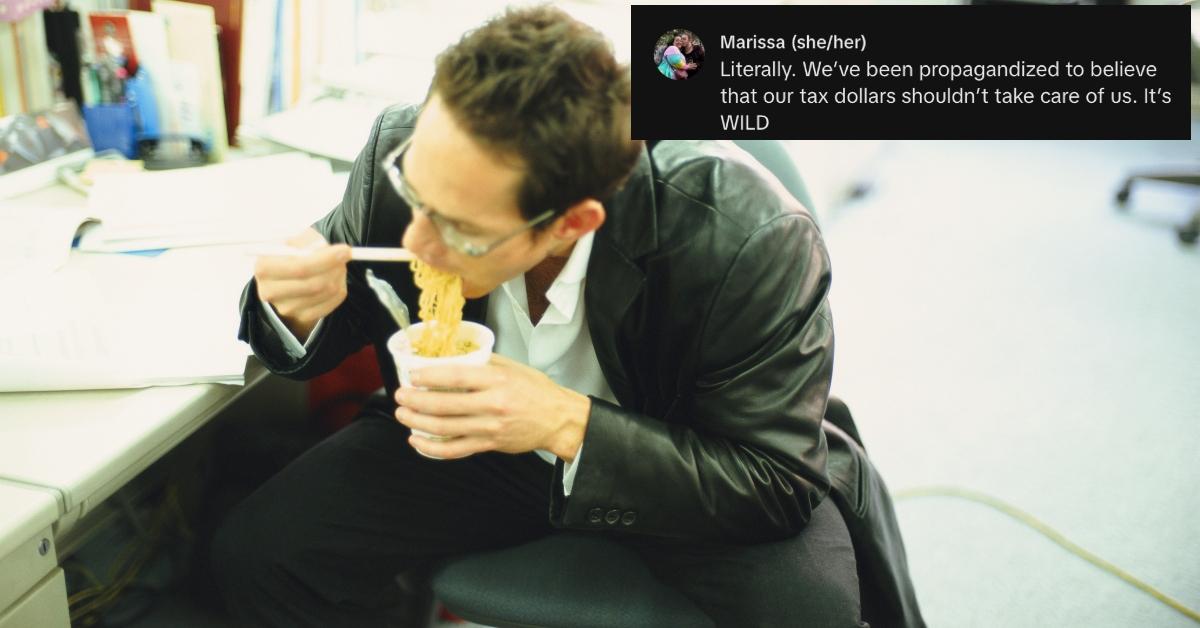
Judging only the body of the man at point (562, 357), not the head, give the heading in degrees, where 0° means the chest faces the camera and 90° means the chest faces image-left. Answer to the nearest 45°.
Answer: approximately 45°

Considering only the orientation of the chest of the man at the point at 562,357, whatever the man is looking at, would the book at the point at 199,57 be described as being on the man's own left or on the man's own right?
on the man's own right

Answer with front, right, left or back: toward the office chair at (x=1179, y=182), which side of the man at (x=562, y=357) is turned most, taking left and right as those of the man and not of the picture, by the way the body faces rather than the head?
back

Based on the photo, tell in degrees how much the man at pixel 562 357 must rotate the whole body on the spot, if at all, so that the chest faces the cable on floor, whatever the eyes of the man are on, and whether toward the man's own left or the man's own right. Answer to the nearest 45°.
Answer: approximately 180°

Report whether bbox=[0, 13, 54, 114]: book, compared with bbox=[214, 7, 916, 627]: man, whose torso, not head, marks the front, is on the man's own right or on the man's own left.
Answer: on the man's own right
